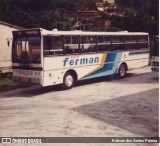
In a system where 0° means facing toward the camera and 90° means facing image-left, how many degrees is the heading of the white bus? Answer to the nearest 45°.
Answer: approximately 45°
